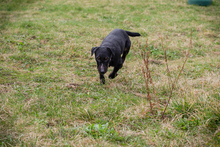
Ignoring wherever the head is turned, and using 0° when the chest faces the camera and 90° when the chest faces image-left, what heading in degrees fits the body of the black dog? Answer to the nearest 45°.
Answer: approximately 45°
